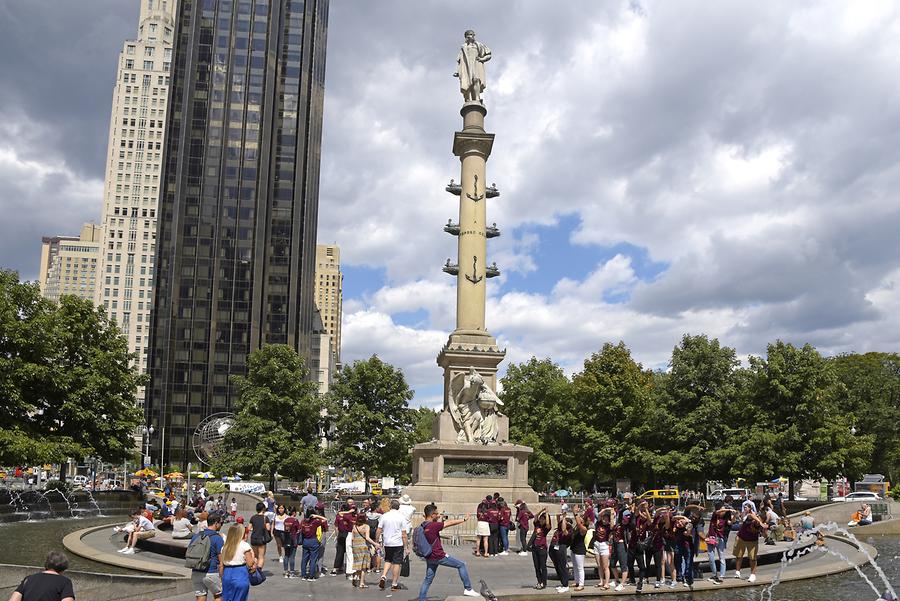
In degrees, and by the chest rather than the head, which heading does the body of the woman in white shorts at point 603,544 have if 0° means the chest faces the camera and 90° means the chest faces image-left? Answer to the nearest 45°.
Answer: approximately 45°

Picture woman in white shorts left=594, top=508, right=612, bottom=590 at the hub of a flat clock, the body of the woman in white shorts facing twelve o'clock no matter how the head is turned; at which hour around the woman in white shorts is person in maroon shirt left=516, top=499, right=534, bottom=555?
The person in maroon shirt is roughly at 4 o'clock from the woman in white shorts.

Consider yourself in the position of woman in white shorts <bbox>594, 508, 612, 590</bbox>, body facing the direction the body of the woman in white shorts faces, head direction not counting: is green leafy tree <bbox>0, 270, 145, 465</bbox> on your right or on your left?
on your right

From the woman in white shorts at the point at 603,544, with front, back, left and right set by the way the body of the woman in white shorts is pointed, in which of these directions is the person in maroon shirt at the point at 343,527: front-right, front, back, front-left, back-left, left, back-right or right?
front-right

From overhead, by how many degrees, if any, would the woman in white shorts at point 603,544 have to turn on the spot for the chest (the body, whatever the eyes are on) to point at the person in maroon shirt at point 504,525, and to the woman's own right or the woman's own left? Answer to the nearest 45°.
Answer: approximately 90° to the woman's own right

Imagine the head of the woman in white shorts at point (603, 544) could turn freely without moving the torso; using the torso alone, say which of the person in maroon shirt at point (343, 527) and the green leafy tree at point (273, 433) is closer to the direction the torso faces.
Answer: the person in maroon shirt

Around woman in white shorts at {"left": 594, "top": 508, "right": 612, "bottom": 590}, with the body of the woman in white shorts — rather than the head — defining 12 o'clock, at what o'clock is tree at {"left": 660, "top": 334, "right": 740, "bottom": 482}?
The tree is roughly at 5 o'clock from the woman in white shorts.

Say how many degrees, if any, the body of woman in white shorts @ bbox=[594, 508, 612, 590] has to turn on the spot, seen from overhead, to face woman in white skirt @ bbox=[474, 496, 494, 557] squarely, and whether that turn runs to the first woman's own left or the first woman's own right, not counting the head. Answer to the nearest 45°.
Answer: approximately 90° to the first woman's own right

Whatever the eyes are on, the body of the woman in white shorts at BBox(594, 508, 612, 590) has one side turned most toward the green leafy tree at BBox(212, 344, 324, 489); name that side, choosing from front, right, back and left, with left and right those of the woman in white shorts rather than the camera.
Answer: right
